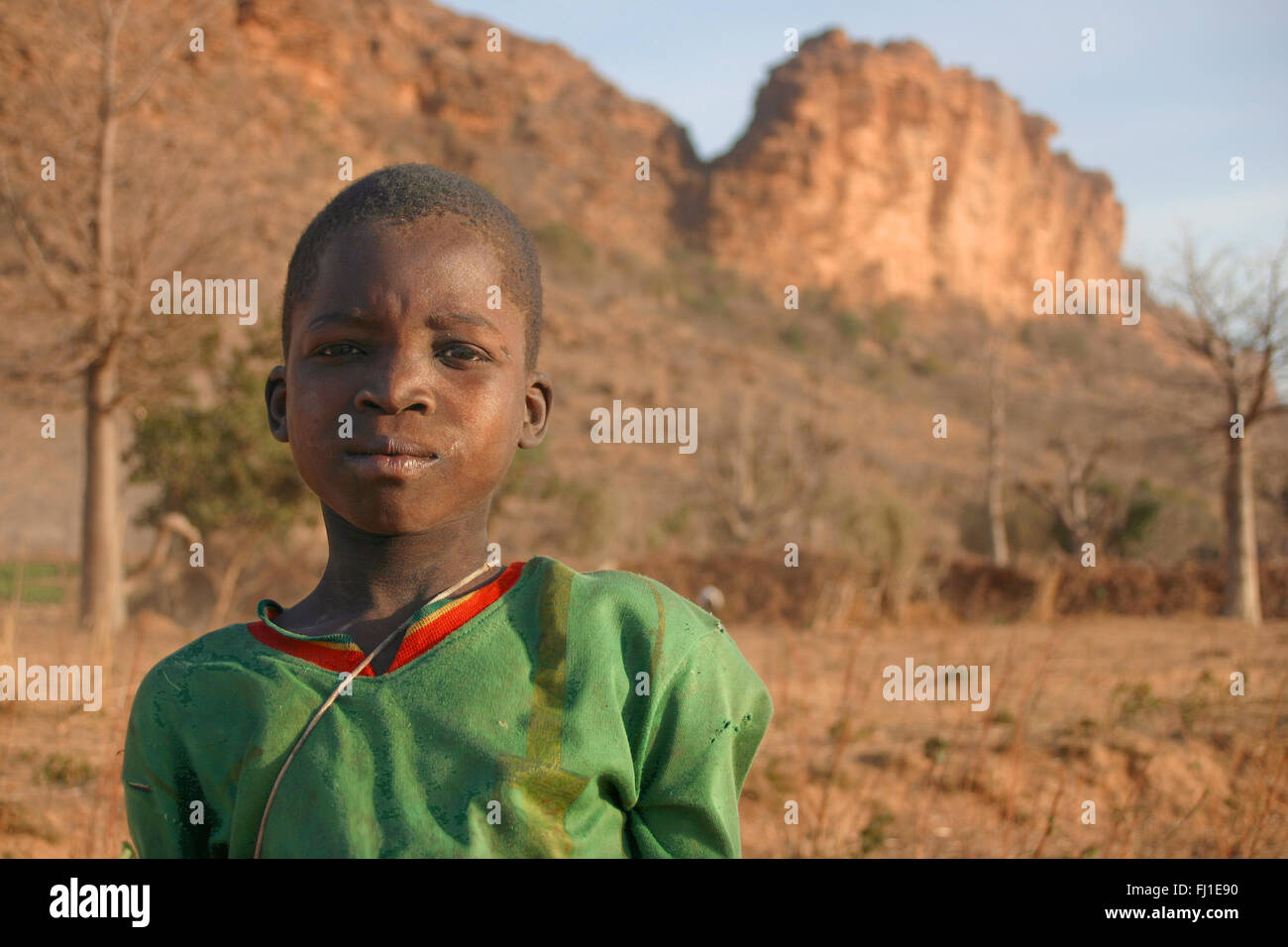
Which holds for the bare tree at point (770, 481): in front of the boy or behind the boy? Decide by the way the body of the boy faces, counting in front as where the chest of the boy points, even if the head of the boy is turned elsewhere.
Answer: behind

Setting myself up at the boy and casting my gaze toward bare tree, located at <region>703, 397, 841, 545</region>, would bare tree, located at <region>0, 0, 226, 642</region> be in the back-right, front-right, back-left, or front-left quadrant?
front-left

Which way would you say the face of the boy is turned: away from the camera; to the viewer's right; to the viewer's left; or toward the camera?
toward the camera

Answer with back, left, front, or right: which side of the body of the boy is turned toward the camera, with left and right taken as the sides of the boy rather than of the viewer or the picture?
front

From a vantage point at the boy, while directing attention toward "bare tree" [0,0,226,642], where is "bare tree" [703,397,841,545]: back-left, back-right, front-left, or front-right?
front-right

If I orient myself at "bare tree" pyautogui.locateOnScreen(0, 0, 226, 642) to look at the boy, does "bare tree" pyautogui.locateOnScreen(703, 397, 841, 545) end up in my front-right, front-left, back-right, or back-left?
back-left

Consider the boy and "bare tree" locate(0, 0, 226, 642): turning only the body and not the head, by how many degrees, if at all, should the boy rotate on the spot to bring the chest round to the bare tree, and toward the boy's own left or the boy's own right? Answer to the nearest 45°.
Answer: approximately 180°
